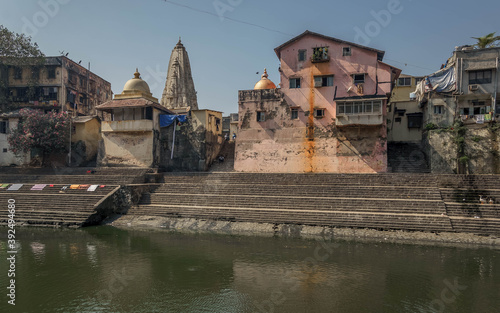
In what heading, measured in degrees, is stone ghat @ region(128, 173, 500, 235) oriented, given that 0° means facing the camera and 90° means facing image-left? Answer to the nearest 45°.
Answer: approximately 0°

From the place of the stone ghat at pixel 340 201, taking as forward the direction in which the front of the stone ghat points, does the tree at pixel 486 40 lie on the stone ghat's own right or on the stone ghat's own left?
on the stone ghat's own left

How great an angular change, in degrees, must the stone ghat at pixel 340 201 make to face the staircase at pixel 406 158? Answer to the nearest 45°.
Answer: approximately 135° to its left

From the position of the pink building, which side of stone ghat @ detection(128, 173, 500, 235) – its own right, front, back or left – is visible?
back

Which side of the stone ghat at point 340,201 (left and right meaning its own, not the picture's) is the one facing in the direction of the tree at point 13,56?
right

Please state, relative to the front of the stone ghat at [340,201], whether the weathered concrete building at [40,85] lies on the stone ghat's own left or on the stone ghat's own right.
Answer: on the stone ghat's own right

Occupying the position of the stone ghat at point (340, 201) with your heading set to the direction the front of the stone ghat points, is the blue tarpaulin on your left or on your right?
on your right
